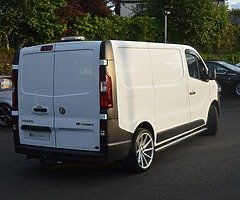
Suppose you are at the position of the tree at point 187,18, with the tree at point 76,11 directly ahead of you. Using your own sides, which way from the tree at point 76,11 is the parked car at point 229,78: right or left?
left

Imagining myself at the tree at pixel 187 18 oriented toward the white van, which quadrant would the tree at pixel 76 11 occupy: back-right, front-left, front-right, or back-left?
front-right

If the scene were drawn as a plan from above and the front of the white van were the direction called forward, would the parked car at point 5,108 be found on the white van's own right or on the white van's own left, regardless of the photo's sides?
on the white van's own left

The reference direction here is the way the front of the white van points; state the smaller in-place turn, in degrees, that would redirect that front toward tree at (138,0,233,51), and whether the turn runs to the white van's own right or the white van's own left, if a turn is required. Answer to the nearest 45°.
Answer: approximately 45° to the white van's own left

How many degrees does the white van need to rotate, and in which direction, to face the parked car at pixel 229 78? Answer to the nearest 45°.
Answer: approximately 45° to its left

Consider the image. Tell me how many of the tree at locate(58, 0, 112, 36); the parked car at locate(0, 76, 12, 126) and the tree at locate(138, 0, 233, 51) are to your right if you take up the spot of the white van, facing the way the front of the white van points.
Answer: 0

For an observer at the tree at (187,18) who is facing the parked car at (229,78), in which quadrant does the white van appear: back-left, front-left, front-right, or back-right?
front-right

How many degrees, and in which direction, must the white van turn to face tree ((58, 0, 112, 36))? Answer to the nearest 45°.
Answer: approximately 45° to its left

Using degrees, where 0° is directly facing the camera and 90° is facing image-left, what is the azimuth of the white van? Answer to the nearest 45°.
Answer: approximately 225°
